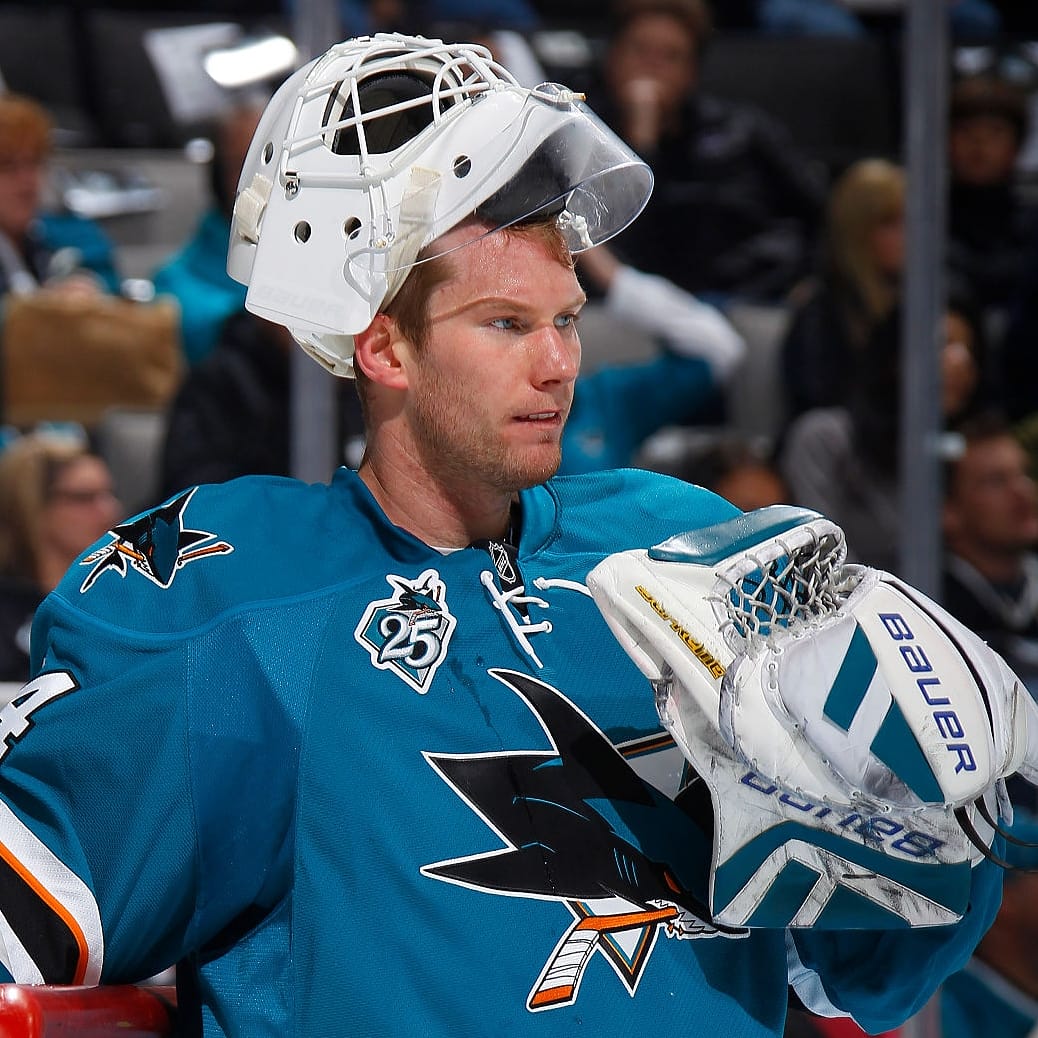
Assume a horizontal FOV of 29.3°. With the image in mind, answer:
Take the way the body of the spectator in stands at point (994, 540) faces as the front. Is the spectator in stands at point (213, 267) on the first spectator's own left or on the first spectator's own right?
on the first spectator's own right

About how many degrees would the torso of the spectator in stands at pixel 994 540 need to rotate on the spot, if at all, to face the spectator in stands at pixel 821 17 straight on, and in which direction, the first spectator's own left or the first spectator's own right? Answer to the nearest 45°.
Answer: approximately 180°

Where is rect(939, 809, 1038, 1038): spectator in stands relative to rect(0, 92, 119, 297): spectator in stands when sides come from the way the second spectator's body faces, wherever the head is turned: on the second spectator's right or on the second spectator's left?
on the second spectator's left

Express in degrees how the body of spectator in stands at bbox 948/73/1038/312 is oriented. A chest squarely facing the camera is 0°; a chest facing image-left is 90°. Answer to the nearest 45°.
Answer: approximately 0°
